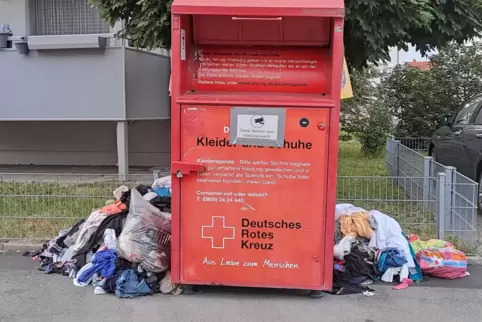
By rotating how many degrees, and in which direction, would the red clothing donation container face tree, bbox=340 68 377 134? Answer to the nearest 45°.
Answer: approximately 180°

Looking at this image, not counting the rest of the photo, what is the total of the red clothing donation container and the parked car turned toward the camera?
1

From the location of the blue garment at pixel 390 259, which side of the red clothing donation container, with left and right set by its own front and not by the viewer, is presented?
left

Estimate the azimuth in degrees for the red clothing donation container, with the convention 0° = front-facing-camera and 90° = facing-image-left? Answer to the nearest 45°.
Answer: approximately 0°

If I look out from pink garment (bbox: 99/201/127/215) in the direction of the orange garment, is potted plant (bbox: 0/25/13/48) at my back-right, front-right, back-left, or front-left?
back-left

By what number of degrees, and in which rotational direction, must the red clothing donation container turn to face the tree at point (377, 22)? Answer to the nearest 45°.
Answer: approximately 135° to its left
